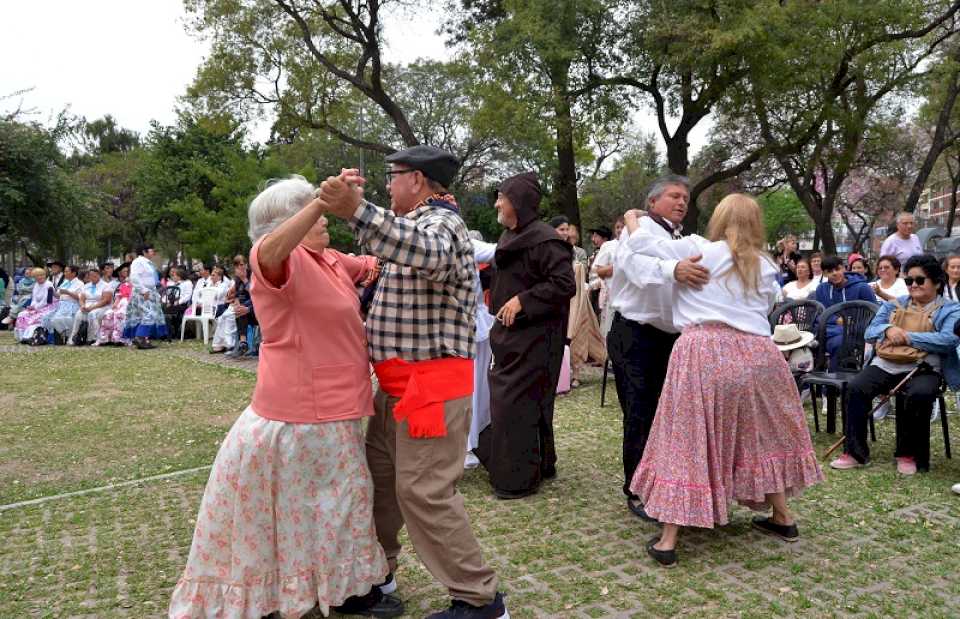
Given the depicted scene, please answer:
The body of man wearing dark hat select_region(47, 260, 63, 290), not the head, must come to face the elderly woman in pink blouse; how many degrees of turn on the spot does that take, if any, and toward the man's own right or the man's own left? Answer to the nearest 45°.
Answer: approximately 45° to the man's own left

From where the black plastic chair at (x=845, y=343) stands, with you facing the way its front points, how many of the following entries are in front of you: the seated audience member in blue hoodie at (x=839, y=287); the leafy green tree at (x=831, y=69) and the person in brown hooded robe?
1

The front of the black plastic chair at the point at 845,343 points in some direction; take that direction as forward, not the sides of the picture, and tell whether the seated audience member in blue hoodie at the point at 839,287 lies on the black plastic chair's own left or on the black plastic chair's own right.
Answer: on the black plastic chair's own right

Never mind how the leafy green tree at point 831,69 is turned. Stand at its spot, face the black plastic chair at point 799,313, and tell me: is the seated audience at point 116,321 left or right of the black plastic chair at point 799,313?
right

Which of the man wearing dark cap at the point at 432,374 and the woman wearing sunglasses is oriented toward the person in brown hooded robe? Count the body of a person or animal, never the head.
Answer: the woman wearing sunglasses

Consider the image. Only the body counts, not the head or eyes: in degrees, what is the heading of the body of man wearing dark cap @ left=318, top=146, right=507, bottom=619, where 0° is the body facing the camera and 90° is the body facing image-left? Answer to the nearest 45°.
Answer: approximately 90°

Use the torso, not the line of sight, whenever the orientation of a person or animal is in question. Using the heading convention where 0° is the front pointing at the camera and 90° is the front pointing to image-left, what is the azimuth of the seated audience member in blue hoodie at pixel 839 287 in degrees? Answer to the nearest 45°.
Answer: approximately 45°

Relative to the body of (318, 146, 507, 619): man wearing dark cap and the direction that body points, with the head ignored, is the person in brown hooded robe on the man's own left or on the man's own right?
on the man's own right

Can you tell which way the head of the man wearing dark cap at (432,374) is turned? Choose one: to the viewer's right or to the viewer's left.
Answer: to the viewer's left

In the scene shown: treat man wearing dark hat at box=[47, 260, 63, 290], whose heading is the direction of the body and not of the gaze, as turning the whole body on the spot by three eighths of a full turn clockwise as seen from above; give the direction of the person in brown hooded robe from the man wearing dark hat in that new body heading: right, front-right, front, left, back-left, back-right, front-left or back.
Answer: back

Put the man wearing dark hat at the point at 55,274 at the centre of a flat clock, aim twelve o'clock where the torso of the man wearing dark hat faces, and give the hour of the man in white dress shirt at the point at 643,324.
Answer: The man in white dress shirt is roughly at 10 o'clock from the man wearing dark hat.

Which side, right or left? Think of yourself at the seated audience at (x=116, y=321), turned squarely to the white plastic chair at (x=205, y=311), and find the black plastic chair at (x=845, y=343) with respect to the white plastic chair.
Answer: right

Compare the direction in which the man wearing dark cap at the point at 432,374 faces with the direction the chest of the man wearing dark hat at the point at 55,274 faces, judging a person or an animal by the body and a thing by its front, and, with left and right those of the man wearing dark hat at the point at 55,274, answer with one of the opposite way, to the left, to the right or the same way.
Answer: to the right

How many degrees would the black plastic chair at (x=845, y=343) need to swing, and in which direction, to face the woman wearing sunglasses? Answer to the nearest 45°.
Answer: approximately 90° to its left

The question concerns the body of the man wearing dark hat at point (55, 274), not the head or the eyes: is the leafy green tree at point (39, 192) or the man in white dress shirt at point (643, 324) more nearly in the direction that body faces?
the man in white dress shirt

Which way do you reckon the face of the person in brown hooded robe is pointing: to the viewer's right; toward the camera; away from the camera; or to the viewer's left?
to the viewer's left

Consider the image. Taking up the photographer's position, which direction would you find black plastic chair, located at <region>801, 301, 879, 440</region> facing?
facing the viewer and to the left of the viewer

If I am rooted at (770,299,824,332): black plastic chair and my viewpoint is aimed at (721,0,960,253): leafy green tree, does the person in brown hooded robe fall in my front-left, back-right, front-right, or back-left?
back-left

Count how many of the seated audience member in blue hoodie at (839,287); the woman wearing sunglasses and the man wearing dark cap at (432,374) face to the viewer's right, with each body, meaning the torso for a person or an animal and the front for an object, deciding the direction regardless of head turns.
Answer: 0
